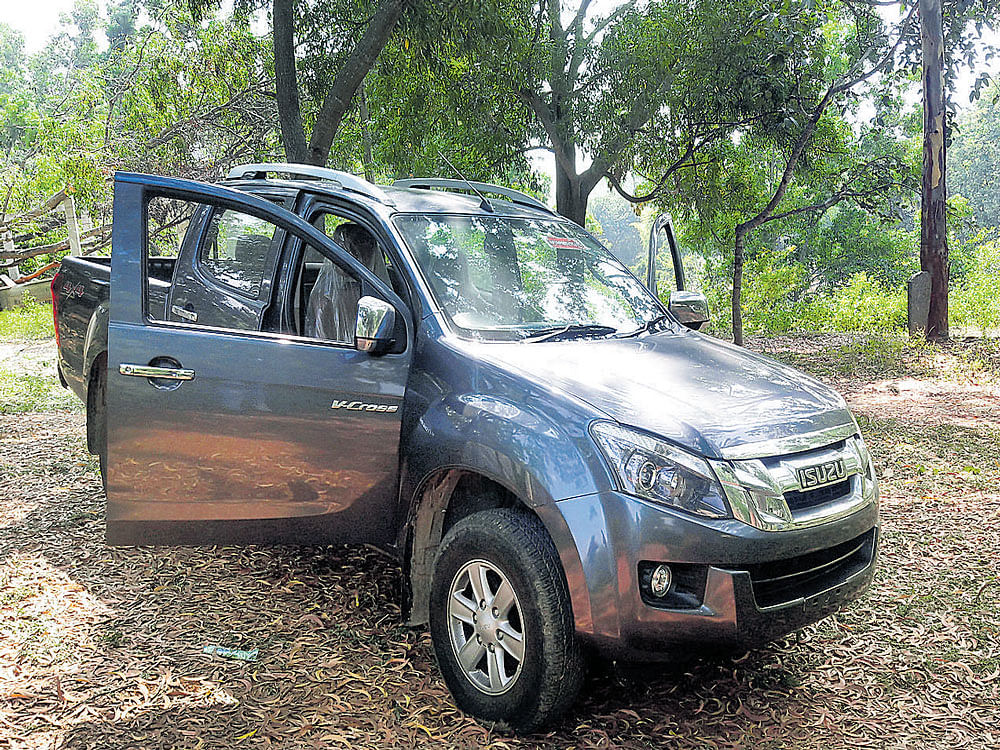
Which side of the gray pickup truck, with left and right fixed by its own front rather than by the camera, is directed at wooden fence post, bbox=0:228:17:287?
back

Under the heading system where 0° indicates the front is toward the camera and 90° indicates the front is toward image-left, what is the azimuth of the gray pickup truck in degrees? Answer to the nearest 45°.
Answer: approximately 315°
